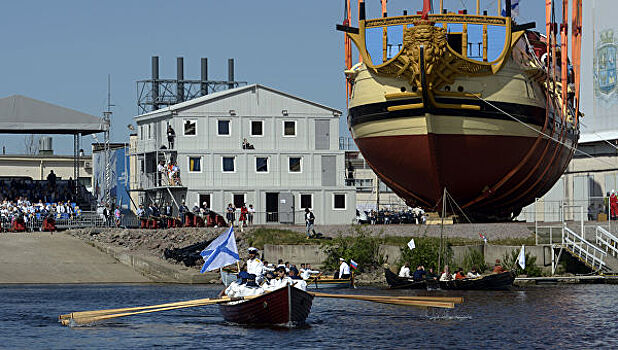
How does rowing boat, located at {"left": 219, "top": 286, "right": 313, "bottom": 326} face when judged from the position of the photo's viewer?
facing the viewer and to the right of the viewer

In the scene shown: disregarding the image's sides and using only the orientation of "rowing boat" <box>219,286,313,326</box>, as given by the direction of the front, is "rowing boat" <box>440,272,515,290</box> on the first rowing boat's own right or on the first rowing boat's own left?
on the first rowing boat's own left
